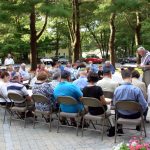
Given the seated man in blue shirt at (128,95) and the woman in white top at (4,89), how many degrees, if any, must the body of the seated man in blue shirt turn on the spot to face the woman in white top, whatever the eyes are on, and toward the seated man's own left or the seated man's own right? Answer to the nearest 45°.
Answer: approximately 45° to the seated man's own left

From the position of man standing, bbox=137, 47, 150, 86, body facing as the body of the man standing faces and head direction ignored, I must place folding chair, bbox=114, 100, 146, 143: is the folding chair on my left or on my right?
on my left

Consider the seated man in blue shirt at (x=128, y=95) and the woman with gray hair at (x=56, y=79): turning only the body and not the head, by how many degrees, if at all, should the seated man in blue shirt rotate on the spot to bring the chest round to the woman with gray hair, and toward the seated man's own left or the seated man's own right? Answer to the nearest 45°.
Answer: approximately 45° to the seated man's own left

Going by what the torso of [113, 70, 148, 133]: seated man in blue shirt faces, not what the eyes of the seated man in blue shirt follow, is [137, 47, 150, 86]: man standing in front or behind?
in front

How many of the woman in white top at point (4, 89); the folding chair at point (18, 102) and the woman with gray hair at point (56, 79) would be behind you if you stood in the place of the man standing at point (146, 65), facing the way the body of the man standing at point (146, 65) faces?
0

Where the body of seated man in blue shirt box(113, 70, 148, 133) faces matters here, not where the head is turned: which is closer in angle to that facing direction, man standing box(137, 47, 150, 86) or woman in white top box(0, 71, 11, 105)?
the man standing

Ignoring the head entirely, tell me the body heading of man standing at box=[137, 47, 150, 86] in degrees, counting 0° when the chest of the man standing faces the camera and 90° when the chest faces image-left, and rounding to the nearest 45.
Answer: approximately 90°

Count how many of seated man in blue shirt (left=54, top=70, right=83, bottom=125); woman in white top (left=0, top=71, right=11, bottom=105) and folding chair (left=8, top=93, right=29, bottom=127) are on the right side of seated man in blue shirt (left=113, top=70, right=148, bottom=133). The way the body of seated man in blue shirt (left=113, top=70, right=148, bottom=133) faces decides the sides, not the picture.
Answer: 0

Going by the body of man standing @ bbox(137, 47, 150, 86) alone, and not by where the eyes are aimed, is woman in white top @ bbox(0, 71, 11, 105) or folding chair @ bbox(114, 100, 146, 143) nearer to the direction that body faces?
the woman in white top

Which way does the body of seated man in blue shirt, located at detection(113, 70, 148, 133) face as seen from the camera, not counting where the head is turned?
away from the camera

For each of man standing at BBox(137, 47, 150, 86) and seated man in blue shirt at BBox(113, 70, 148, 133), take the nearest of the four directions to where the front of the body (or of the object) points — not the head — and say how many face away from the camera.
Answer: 1

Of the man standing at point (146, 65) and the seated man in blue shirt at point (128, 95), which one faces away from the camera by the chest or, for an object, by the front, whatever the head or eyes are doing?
the seated man in blue shirt

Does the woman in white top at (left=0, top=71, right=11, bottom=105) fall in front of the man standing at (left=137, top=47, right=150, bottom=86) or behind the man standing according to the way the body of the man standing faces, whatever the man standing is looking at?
in front
